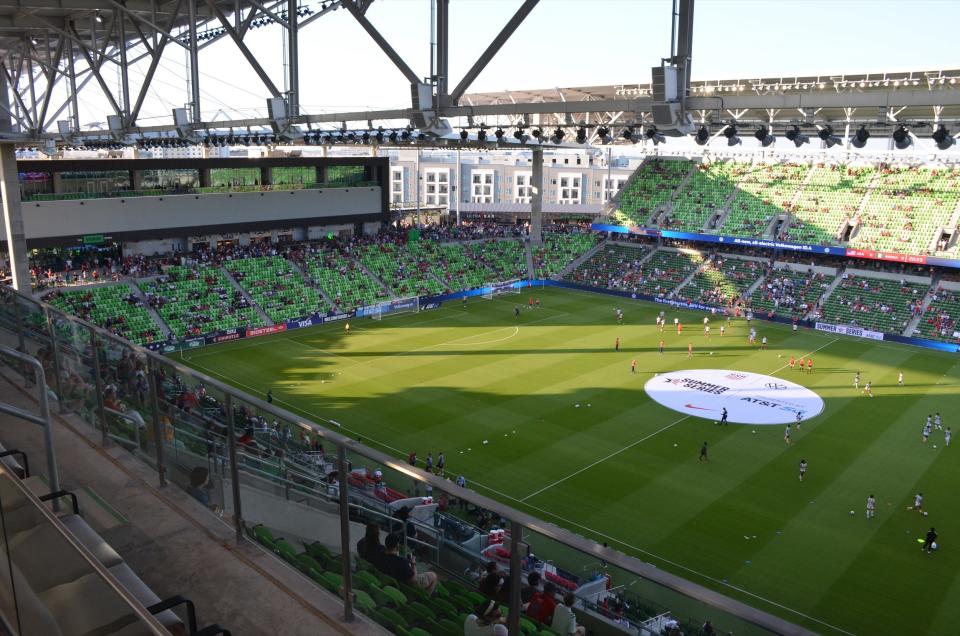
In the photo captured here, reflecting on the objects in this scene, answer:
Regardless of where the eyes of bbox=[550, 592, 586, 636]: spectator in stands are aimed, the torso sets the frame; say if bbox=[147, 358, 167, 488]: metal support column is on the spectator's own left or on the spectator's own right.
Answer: on the spectator's own left

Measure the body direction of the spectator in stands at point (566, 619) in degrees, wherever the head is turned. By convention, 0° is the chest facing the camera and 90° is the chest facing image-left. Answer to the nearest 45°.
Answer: approximately 225°

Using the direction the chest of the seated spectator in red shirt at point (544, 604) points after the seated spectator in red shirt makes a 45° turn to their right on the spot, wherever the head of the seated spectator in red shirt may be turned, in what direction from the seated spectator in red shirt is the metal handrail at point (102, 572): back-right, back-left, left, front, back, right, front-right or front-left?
back-right

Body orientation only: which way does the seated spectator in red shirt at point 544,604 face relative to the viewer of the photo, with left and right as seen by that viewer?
facing away from the viewer and to the right of the viewer

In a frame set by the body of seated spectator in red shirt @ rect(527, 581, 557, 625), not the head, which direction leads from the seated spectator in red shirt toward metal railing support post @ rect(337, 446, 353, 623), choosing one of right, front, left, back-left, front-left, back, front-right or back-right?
back-left

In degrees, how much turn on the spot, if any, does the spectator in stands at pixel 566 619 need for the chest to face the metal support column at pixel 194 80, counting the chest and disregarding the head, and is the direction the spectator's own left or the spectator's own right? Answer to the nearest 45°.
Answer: approximately 90° to the spectator's own left

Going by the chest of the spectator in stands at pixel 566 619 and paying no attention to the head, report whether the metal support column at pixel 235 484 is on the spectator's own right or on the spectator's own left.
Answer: on the spectator's own left

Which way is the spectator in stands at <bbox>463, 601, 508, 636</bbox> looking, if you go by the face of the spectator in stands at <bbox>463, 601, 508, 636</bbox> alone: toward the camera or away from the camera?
away from the camera

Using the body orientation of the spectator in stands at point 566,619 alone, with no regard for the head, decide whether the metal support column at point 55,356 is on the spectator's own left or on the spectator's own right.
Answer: on the spectator's own left

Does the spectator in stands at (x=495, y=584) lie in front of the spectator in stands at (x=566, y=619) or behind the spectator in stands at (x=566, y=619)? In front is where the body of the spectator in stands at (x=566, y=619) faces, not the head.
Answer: behind
